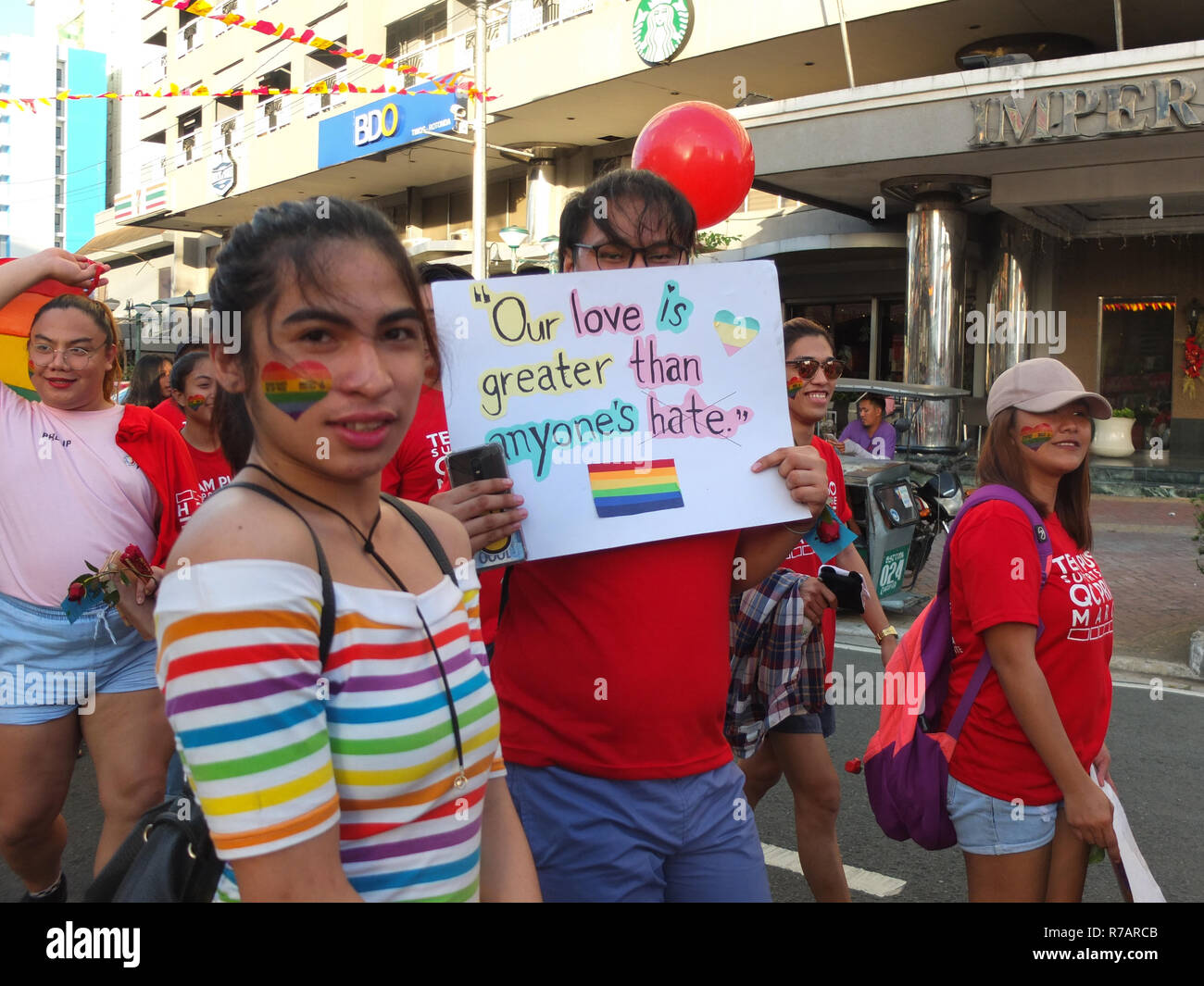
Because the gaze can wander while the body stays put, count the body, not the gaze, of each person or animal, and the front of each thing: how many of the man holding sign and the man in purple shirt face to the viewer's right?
0

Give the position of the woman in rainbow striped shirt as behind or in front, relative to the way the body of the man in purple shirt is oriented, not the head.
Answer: in front

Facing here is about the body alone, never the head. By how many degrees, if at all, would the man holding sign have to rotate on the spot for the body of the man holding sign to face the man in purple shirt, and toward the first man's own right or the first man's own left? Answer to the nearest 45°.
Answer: approximately 180°

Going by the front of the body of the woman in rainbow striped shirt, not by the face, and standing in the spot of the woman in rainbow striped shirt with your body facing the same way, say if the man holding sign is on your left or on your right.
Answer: on your left

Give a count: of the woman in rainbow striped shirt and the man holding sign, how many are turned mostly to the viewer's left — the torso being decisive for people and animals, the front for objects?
0

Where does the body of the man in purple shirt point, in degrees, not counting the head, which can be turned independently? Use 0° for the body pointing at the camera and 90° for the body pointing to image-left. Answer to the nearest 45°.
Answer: approximately 45°

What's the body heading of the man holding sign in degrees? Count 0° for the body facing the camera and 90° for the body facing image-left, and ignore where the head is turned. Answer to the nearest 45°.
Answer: approximately 0°

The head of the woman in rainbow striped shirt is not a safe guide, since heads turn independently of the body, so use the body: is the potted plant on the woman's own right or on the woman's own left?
on the woman's own left
